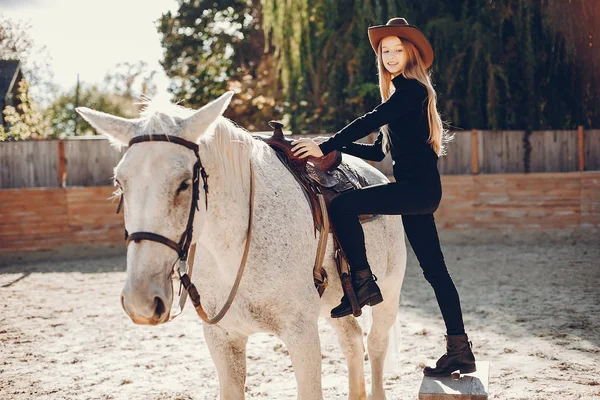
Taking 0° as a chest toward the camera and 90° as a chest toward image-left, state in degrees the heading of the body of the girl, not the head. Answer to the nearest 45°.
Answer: approximately 90°

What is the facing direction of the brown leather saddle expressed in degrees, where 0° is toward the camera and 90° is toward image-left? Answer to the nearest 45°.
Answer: approximately 45°

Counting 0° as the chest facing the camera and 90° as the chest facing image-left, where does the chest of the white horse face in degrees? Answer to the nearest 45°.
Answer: approximately 45°
